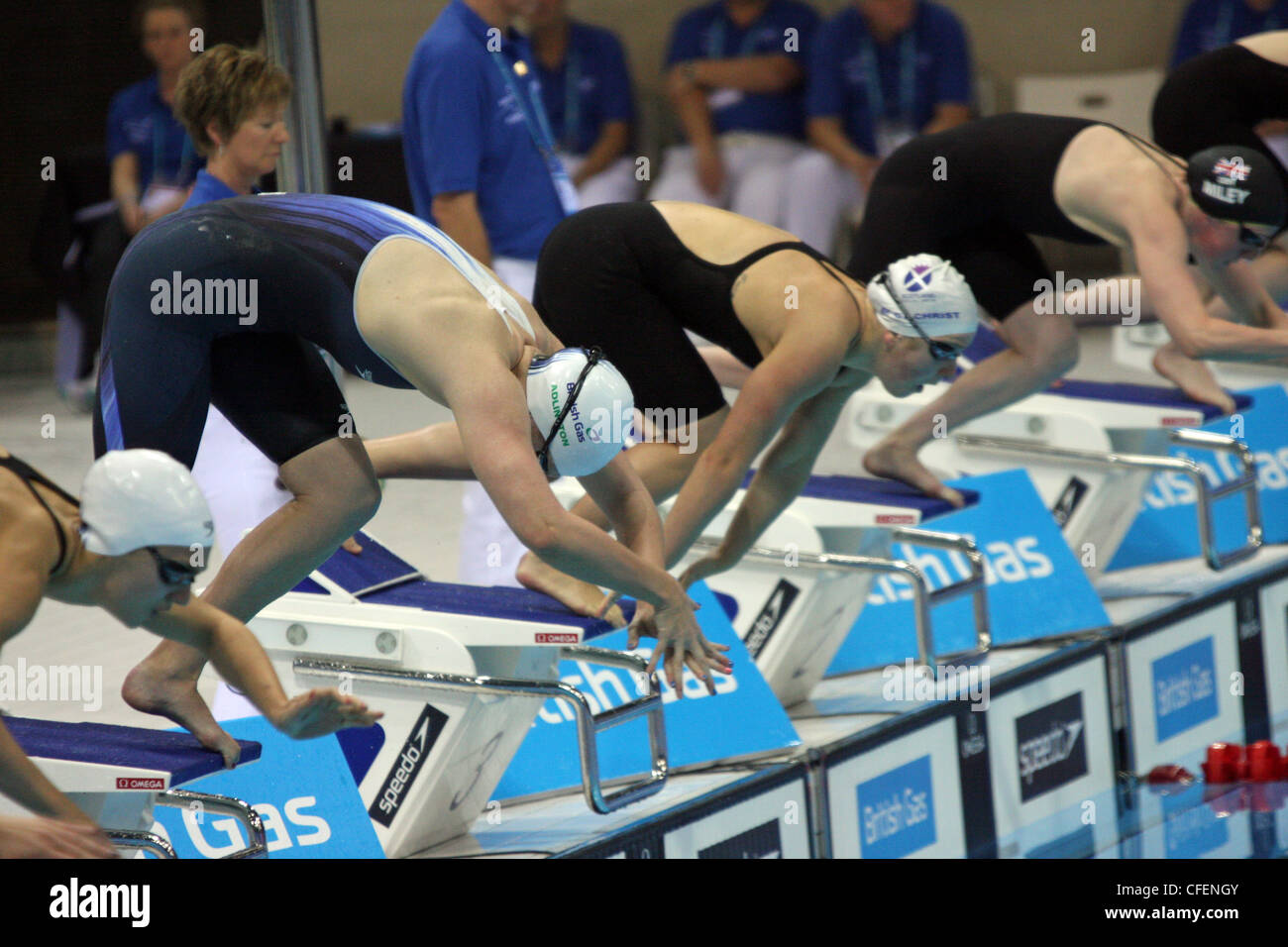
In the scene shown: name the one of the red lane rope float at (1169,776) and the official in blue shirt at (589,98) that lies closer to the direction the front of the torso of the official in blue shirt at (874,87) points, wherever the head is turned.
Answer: the red lane rope float

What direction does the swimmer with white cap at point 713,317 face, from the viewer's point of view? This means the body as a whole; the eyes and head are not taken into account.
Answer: to the viewer's right

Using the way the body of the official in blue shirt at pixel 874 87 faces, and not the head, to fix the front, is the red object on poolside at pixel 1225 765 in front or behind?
in front

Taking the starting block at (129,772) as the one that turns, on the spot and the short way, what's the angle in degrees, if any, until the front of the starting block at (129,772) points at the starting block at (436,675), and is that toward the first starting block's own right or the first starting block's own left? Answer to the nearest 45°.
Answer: approximately 90° to the first starting block's own left

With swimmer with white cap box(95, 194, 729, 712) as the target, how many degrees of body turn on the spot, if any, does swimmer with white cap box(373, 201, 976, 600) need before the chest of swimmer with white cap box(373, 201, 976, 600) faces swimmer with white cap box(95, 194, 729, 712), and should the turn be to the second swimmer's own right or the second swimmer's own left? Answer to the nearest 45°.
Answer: approximately 135° to the second swimmer's own right

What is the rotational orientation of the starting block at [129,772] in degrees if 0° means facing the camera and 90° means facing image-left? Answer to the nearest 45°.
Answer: approximately 315°

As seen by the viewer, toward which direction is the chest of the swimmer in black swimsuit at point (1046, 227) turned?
to the viewer's right

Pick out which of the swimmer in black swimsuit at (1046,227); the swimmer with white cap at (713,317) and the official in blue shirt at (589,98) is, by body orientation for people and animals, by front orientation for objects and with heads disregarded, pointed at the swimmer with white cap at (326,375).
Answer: the official in blue shirt

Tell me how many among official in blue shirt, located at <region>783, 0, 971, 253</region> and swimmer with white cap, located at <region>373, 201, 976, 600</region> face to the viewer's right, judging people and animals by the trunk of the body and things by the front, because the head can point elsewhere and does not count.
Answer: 1

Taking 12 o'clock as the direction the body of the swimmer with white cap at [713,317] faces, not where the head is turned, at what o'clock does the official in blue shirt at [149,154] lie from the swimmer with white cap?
The official in blue shirt is roughly at 8 o'clock from the swimmer with white cap.

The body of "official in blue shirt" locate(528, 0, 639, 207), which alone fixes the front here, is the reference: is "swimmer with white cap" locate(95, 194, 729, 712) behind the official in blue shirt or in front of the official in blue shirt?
in front

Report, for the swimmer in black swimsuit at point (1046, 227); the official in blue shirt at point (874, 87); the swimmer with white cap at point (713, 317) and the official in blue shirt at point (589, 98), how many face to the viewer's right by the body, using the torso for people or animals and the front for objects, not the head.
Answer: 2
